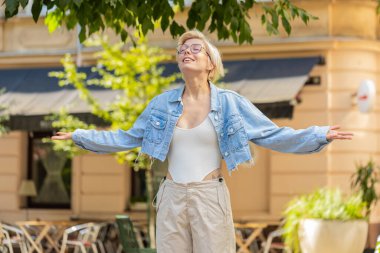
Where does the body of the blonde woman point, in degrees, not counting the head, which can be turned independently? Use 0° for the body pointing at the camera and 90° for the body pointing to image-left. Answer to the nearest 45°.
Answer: approximately 0°

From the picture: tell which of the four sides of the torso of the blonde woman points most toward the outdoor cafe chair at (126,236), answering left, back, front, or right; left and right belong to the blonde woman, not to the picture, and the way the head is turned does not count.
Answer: back

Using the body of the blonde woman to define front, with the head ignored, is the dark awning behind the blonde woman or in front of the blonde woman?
behind

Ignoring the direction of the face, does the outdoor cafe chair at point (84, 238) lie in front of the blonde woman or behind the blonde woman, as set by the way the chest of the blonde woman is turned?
behind
